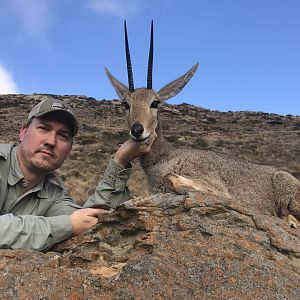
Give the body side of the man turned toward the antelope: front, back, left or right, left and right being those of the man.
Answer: left

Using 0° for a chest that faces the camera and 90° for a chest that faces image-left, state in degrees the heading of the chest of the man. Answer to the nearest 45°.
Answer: approximately 315°

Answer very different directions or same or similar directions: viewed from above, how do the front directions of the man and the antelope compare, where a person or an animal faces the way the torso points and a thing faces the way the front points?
very different directions

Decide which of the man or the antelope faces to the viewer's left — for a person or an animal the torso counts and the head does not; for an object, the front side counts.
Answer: the antelope

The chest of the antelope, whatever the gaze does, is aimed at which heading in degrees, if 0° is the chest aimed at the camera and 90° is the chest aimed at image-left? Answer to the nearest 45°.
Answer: approximately 90°

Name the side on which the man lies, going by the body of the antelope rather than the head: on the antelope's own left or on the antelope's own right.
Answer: on the antelope's own left

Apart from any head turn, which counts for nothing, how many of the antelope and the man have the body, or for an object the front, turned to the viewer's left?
1
